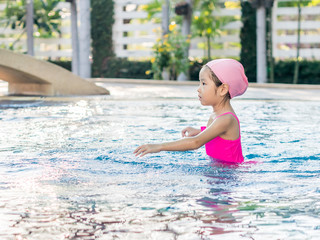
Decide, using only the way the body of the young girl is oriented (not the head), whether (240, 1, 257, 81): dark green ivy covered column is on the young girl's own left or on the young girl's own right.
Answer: on the young girl's own right

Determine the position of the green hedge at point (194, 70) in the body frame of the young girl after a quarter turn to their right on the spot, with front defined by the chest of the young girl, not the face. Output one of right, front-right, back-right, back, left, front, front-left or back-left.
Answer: front

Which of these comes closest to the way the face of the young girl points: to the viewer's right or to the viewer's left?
to the viewer's left

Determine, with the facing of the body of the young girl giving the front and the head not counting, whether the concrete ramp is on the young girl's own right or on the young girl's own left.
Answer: on the young girl's own right

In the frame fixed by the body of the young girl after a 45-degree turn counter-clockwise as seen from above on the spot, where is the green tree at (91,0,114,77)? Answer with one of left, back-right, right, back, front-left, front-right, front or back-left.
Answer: back-right

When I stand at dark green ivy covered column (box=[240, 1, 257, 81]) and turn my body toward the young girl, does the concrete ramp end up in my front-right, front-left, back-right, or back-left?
front-right

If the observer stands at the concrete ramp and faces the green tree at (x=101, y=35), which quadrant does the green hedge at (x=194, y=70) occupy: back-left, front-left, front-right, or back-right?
front-right

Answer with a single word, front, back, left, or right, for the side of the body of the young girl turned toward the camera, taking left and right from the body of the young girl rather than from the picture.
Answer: left

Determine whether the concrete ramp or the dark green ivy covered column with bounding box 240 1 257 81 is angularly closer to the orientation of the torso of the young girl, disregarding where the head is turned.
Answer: the concrete ramp

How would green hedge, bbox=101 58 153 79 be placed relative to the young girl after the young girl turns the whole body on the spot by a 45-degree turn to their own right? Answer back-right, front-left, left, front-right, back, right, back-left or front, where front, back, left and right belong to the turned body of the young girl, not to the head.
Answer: front-right
